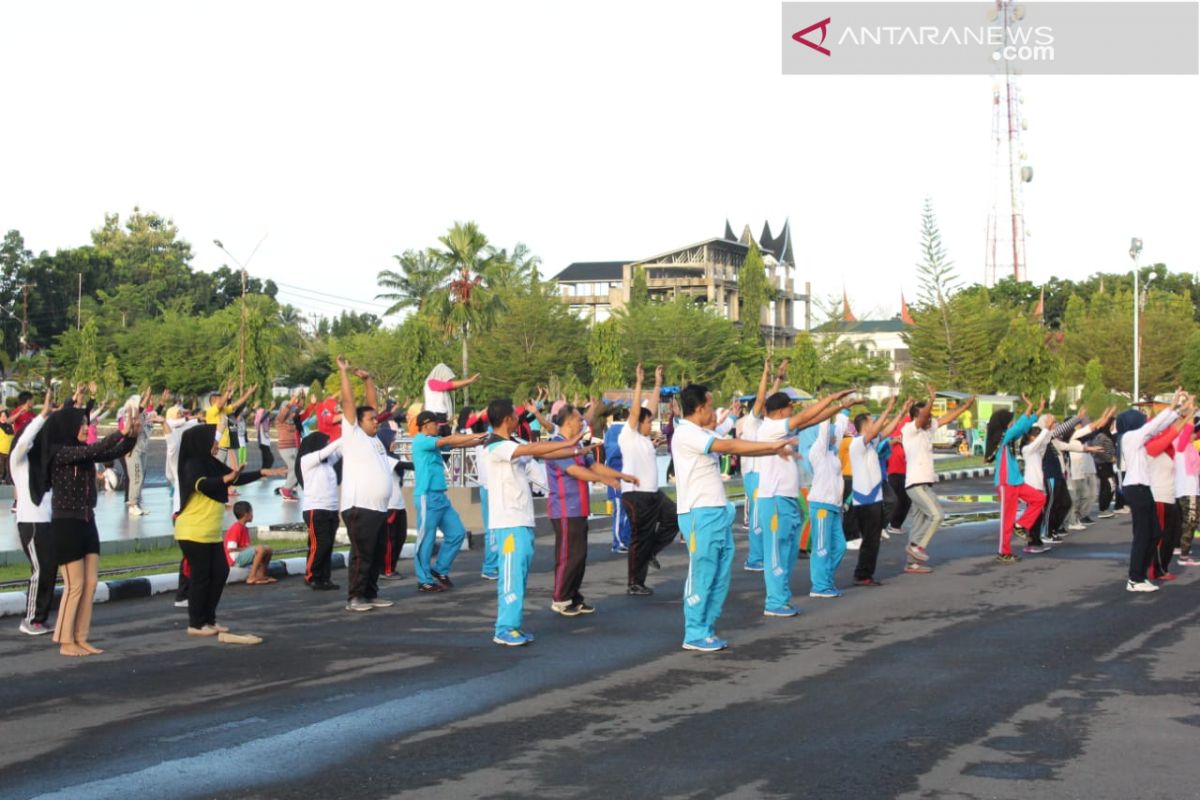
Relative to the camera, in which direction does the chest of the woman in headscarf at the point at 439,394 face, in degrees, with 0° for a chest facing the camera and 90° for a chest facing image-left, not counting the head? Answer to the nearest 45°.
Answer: approximately 270°

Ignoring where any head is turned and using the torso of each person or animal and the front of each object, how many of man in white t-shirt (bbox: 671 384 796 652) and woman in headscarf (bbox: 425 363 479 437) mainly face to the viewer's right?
2

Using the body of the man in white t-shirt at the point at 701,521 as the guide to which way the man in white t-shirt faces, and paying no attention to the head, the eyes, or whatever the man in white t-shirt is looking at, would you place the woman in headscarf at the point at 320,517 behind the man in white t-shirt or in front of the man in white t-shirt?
behind

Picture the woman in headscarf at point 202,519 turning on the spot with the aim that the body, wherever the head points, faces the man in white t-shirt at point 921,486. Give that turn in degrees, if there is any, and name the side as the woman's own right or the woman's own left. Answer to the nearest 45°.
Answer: approximately 45° to the woman's own left

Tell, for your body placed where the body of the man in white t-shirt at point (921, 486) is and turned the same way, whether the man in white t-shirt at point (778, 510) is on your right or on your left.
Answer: on your right

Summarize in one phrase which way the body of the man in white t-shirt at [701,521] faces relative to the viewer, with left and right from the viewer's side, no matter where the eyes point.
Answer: facing to the right of the viewer

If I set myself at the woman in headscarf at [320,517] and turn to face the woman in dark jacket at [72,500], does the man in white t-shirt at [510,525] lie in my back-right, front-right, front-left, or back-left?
front-left

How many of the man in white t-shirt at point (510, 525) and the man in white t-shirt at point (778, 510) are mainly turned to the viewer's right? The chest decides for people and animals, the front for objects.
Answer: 2

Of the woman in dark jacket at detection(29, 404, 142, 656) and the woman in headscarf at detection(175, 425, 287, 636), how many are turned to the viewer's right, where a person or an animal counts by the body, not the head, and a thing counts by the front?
2

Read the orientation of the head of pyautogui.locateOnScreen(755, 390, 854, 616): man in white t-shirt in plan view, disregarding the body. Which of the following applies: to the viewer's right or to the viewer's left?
to the viewer's right

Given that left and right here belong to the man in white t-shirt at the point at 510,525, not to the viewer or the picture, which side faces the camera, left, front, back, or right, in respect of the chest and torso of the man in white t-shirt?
right

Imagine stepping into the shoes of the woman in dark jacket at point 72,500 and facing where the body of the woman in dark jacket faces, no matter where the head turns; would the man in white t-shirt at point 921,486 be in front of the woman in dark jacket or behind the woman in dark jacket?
in front

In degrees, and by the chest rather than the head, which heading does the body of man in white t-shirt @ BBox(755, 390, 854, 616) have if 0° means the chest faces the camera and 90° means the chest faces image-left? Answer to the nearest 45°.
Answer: approximately 270°

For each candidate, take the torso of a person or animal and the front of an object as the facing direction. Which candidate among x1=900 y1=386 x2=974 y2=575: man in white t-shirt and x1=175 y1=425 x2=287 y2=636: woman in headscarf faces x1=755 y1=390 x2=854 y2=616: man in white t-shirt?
the woman in headscarf

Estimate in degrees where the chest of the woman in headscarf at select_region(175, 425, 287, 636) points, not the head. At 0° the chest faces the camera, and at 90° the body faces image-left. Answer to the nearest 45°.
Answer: approximately 270°
